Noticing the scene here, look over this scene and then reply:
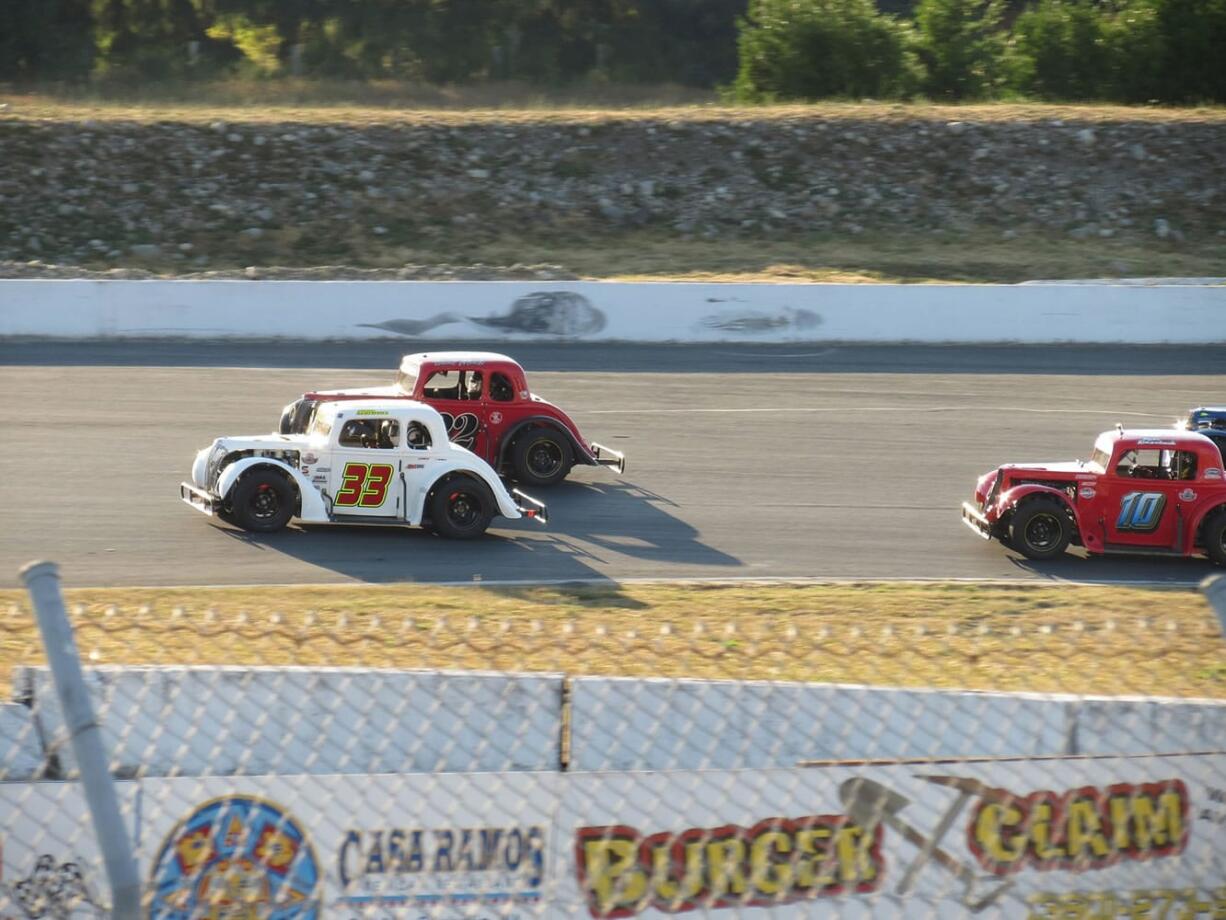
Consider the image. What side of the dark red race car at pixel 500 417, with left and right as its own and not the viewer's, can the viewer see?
left

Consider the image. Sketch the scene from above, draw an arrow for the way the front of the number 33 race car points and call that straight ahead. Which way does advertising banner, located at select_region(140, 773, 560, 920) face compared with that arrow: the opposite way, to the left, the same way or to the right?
to the left

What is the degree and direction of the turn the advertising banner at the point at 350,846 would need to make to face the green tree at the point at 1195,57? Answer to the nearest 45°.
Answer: approximately 135° to its left

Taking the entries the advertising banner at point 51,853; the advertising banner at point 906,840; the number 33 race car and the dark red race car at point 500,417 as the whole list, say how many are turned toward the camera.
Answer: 2

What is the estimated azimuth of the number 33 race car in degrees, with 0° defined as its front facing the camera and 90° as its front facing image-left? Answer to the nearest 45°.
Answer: approximately 90°

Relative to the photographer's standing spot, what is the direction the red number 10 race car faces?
facing to the left of the viewer

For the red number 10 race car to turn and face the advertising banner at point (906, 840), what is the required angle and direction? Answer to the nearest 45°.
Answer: approximately 90° to its left

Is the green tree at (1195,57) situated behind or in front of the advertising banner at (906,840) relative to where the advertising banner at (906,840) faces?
behind

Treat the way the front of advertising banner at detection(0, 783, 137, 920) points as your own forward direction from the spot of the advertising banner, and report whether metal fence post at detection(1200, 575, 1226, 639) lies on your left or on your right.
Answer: on your left

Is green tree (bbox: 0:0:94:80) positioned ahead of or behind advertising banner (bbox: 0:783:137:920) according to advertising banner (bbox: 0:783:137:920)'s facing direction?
behind

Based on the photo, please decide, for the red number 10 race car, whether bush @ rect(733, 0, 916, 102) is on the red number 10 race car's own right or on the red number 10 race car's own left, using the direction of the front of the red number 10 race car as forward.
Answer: on the red number 10 race car's own right

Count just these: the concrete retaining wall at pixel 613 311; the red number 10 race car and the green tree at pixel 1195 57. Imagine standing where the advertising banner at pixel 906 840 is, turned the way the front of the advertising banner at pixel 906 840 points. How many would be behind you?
3

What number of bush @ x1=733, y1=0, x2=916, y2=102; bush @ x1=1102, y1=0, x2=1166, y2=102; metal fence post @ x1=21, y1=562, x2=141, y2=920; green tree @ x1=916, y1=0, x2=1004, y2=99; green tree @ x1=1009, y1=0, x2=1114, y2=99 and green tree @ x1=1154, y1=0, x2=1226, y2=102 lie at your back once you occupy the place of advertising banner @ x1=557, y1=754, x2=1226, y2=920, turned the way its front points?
5

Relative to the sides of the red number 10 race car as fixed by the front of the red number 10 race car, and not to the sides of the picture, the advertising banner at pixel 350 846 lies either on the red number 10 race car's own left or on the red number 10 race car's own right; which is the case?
on the red number 10 race car's own left

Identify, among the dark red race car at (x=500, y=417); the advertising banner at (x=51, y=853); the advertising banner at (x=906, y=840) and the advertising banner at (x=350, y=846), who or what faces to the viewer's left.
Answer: the dark red race car

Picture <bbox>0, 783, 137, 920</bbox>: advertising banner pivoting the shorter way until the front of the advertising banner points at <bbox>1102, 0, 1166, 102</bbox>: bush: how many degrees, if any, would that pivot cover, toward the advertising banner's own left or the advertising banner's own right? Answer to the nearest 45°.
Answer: approximately 135° to the advertising banner's own left
